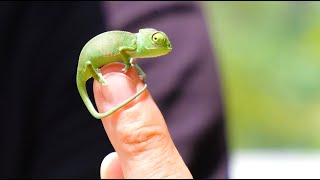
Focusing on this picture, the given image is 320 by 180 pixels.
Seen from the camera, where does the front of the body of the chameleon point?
to the viewer's right
